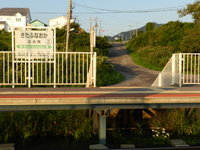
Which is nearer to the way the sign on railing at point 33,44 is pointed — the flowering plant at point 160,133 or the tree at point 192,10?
the flowering plant

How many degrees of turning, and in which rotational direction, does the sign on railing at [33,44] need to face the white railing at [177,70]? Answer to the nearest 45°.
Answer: approximately 90° to its left

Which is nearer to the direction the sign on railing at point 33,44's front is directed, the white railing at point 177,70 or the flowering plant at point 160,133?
the flowering plant

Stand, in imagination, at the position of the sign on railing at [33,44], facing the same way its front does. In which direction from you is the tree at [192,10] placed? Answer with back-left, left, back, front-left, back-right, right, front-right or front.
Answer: back-left

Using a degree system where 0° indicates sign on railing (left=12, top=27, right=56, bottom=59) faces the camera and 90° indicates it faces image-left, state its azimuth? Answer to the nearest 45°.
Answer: approximately 0°

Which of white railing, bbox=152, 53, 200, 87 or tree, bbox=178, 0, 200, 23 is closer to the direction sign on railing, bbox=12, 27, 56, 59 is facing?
the white railing

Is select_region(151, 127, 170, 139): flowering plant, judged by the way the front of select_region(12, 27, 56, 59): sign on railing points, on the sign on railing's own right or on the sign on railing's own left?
on the sign on railing's own left
